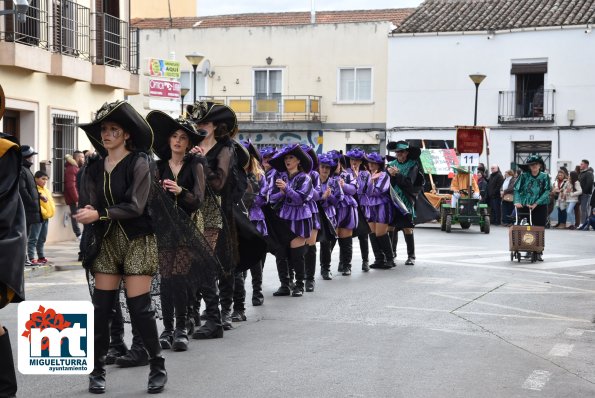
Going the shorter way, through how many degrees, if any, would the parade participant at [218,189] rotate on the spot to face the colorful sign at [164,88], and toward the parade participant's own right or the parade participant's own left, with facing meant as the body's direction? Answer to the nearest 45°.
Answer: approximately 90° to the parade participant's own right

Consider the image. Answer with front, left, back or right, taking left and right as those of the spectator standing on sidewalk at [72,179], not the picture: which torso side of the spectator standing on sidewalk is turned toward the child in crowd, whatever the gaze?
right

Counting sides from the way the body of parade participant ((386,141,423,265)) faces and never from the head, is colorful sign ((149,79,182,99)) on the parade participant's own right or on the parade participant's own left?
on the parade participant's own right

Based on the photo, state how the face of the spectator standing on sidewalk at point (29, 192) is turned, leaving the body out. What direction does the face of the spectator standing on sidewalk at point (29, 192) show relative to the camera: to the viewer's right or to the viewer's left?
to the viewer's right
